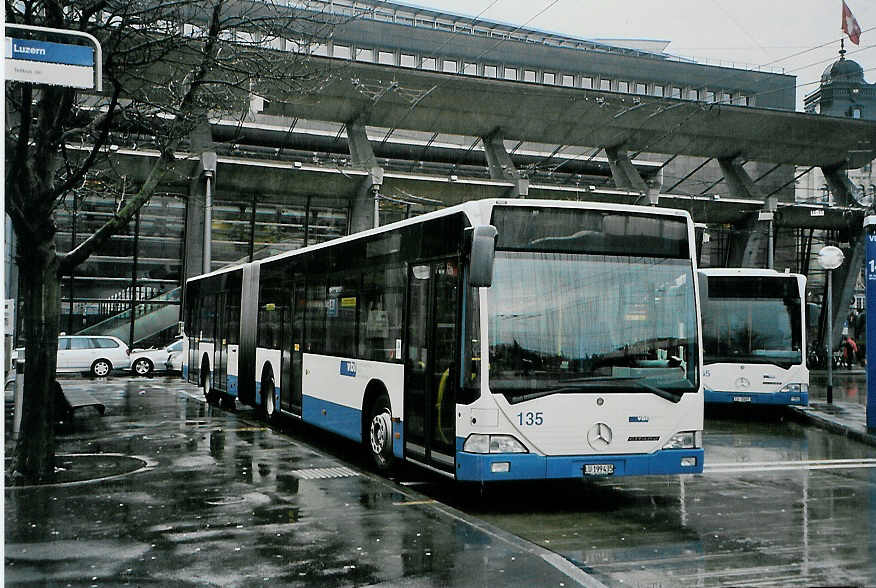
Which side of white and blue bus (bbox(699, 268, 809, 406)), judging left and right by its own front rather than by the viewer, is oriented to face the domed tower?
back

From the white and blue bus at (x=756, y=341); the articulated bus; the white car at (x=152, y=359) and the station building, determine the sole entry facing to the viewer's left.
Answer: the white car

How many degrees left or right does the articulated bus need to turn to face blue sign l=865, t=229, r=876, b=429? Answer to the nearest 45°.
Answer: approximately 90° to its left

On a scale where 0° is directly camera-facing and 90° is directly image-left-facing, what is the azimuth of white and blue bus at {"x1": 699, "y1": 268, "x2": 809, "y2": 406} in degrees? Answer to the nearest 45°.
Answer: approximately 0°

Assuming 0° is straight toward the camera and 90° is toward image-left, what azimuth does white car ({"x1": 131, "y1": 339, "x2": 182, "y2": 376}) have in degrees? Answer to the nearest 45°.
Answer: approximately 90°

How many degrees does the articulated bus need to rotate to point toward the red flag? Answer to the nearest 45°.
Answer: approximately 90° to its left

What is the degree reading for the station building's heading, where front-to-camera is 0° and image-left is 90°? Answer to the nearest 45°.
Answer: approximately 315°

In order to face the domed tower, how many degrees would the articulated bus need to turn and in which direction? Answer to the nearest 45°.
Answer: approximately 90° to its left

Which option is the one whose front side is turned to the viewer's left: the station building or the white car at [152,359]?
the white car

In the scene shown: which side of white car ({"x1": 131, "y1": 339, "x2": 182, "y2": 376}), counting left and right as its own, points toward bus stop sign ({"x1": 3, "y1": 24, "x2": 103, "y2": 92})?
left

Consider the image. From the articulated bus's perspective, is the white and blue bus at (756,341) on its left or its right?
on its left
